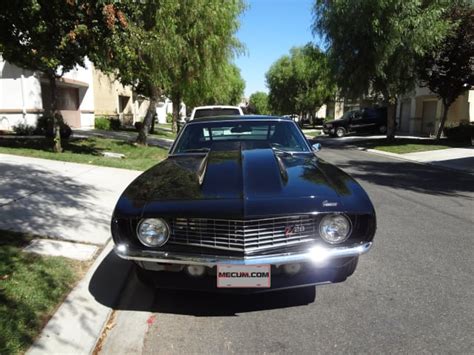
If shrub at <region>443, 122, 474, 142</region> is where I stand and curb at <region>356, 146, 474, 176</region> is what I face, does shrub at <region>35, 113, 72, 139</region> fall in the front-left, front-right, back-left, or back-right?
front-right

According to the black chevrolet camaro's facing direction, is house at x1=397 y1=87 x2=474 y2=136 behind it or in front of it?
behind

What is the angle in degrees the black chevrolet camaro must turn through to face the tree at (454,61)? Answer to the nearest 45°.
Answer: approximately 135° to its left

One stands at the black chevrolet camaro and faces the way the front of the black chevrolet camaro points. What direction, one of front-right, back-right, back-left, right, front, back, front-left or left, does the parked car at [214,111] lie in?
back

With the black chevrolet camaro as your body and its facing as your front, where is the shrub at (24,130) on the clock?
The shrub is roughly at 5 o'clock from the black chevrolet camaro.

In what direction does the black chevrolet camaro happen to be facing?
toward the camera

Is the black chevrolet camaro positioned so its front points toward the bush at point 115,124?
no

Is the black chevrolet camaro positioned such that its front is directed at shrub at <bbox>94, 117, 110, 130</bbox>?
no

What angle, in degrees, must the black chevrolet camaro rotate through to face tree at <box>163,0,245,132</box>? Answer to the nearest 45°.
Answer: approximately 180°

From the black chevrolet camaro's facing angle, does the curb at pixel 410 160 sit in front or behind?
behind

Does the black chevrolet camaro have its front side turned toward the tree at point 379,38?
no
